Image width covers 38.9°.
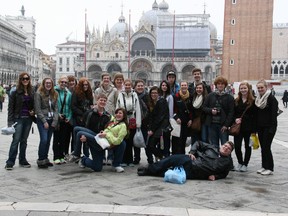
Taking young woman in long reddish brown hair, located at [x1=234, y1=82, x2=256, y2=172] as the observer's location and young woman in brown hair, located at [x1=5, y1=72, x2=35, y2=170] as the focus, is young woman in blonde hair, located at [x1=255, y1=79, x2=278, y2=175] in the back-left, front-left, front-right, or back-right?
back-left

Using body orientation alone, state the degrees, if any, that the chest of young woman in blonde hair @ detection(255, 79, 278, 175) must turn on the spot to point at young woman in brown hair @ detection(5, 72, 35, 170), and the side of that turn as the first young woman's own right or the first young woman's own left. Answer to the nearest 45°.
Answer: approximately 45° to the first young woman's own right

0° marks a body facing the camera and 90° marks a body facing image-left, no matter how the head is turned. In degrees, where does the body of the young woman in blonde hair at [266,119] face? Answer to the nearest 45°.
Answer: approximately 45°
